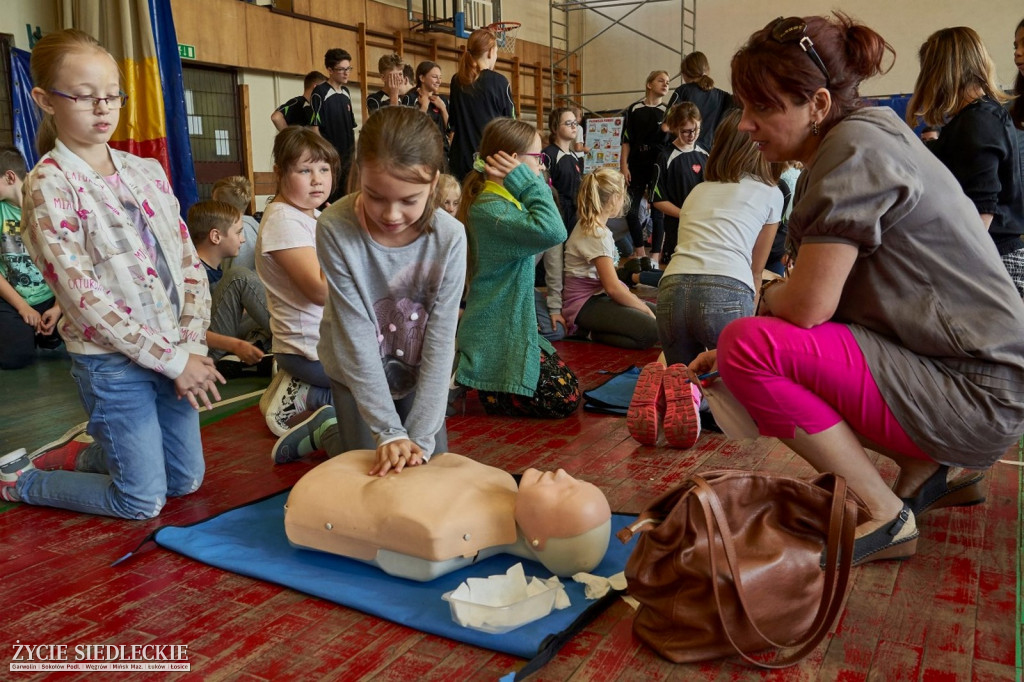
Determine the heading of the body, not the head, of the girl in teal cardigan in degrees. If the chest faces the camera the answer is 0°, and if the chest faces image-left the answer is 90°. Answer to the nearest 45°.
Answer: approximately 270°

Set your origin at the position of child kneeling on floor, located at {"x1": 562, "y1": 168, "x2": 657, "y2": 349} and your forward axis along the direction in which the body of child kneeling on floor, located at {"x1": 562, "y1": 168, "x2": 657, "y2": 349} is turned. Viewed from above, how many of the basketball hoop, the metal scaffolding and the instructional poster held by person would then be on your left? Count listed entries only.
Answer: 3

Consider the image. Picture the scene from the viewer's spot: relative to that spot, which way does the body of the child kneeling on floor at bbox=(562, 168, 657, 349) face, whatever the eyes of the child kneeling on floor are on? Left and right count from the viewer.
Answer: facing to the right of the viewer

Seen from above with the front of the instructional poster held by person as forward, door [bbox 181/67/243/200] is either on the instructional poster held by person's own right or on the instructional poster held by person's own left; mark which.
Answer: on the instructional poster held by person's own right

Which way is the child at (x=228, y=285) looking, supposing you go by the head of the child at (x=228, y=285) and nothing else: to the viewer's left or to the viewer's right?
to the viewer's right

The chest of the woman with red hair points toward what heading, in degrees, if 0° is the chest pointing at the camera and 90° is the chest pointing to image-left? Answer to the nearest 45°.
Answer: approximately 90°

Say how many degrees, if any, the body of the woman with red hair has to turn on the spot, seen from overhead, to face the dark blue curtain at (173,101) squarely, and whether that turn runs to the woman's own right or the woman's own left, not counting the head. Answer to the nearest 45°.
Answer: approximately 45° to the woman's own right
